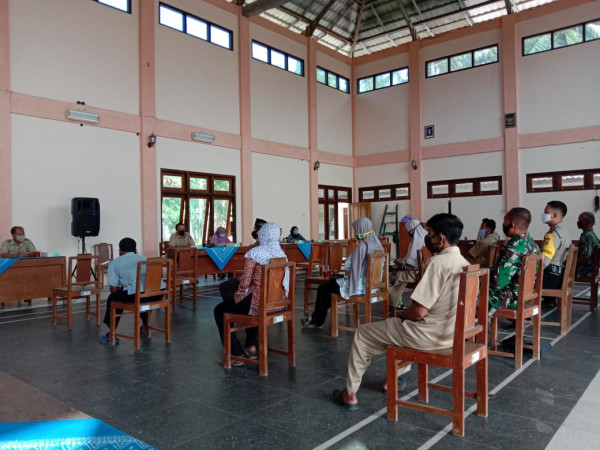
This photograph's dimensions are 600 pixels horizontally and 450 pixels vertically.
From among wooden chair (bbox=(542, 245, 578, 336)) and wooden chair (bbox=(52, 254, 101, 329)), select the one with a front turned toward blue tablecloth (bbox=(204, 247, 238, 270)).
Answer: wooden chair (bbox=(542, 245, 578, 336))

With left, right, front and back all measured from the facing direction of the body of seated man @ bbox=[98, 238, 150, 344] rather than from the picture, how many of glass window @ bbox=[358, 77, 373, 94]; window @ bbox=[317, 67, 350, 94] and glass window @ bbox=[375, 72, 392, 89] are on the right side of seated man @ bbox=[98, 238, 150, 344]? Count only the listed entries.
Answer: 3

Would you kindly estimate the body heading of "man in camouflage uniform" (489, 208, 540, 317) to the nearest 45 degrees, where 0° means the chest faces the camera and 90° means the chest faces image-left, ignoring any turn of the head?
approximately 135°

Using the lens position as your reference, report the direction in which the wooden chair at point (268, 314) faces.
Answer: facing away from the viewer and to the left of the viewer

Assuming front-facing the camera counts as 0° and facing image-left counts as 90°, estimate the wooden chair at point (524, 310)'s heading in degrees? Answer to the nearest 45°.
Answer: approximately 135°

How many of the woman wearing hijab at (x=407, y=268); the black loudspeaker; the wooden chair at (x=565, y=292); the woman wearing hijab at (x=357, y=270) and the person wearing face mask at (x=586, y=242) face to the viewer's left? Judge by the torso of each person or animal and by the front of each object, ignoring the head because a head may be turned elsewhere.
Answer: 4

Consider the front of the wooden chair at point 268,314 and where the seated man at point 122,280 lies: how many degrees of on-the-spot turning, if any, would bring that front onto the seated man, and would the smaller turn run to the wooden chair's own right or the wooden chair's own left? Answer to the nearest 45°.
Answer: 0° — it already faces them

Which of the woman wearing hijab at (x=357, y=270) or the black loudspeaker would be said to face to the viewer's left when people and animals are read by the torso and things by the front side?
the woman wearing hijab

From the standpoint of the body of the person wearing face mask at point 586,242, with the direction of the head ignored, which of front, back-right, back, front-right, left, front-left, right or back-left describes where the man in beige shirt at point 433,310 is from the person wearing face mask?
left

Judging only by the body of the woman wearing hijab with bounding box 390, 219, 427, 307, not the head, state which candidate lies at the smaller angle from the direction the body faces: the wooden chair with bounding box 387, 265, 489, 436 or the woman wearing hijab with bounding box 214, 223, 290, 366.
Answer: the woman wearing hijab

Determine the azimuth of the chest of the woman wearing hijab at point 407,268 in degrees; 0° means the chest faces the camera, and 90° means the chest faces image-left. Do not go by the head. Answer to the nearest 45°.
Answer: approximately 90°

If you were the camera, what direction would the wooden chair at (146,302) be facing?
facing away from the viewer and to the left of the viewer

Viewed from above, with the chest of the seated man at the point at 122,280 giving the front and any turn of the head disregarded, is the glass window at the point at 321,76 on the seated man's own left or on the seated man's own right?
on the seated man's own right

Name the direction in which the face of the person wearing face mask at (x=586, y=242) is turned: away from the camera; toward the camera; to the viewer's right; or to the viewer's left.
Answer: to the viewer's left

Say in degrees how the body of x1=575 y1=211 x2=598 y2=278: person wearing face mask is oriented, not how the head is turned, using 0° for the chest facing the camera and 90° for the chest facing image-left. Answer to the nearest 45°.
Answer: approximately 90°

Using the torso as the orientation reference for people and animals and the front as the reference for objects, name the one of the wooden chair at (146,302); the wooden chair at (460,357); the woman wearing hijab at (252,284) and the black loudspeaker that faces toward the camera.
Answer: the black loudspeaker

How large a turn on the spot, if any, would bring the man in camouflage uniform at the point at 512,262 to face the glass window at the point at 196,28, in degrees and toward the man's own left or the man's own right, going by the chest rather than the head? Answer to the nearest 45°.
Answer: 0° — they already face it

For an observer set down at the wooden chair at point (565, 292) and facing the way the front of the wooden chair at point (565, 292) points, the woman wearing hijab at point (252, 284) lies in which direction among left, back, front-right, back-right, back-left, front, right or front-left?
front-left
